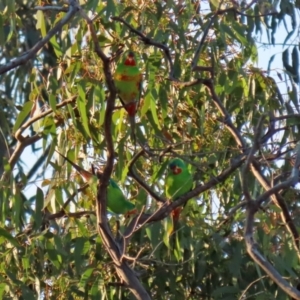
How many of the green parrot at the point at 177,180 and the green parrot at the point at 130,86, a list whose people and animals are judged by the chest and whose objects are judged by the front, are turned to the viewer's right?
0

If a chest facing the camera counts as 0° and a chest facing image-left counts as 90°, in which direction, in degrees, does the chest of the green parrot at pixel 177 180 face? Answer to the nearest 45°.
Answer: approximately 45°

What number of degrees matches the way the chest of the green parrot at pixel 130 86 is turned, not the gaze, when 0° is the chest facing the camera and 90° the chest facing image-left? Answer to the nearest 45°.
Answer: approximately 0°
